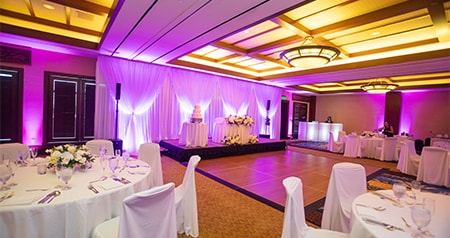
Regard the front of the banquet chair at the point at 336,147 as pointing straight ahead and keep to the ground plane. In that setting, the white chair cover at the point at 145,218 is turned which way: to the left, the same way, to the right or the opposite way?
the opposite way

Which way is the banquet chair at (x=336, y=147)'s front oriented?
to the viewer's right

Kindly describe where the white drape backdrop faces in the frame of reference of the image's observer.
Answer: facing the viewer and to the right of the viewer

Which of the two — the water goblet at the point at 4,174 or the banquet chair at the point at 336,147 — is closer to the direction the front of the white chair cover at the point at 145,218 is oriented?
the water goblet

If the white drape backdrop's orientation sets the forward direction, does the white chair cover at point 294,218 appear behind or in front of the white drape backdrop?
in front

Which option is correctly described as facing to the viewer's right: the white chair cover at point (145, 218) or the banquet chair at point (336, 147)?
the banquet chair

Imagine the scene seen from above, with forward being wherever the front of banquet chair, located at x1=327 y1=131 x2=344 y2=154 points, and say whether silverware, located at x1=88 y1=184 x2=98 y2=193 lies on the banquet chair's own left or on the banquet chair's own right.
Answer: on the banquet chair's own right

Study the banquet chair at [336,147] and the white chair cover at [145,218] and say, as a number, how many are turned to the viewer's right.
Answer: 1

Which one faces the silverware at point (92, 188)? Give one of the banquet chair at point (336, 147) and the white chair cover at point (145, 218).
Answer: the white chair cover

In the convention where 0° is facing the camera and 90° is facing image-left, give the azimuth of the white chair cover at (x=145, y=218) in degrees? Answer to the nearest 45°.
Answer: approximately 135°

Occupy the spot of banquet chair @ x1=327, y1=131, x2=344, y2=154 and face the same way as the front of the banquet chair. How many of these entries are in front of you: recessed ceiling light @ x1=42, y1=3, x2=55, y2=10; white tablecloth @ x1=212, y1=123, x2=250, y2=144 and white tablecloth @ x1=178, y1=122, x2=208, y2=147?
0

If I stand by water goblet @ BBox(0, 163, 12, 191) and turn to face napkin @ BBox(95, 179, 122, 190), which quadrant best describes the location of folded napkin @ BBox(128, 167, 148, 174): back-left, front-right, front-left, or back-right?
front-left

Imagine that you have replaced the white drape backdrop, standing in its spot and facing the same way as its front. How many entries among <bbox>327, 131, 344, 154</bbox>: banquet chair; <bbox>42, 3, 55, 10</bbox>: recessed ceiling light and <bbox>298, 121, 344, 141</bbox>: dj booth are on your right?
1

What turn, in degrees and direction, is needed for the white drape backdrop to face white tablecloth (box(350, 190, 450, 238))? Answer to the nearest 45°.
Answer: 0° — it already faces it

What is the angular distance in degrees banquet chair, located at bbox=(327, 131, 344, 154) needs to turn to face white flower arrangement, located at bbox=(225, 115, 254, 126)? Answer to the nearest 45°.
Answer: approximately 135° to its right

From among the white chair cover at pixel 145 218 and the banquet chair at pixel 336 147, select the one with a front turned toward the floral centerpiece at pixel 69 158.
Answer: the white chair cover

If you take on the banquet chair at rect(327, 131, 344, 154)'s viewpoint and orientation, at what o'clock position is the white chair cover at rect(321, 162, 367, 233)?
The white chair cover is roughly at 3 o'clock from the banquet chair.

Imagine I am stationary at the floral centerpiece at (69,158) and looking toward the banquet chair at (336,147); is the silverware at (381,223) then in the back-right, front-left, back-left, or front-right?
front-right

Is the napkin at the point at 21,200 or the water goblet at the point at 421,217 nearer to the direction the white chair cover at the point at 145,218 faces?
the napkin
